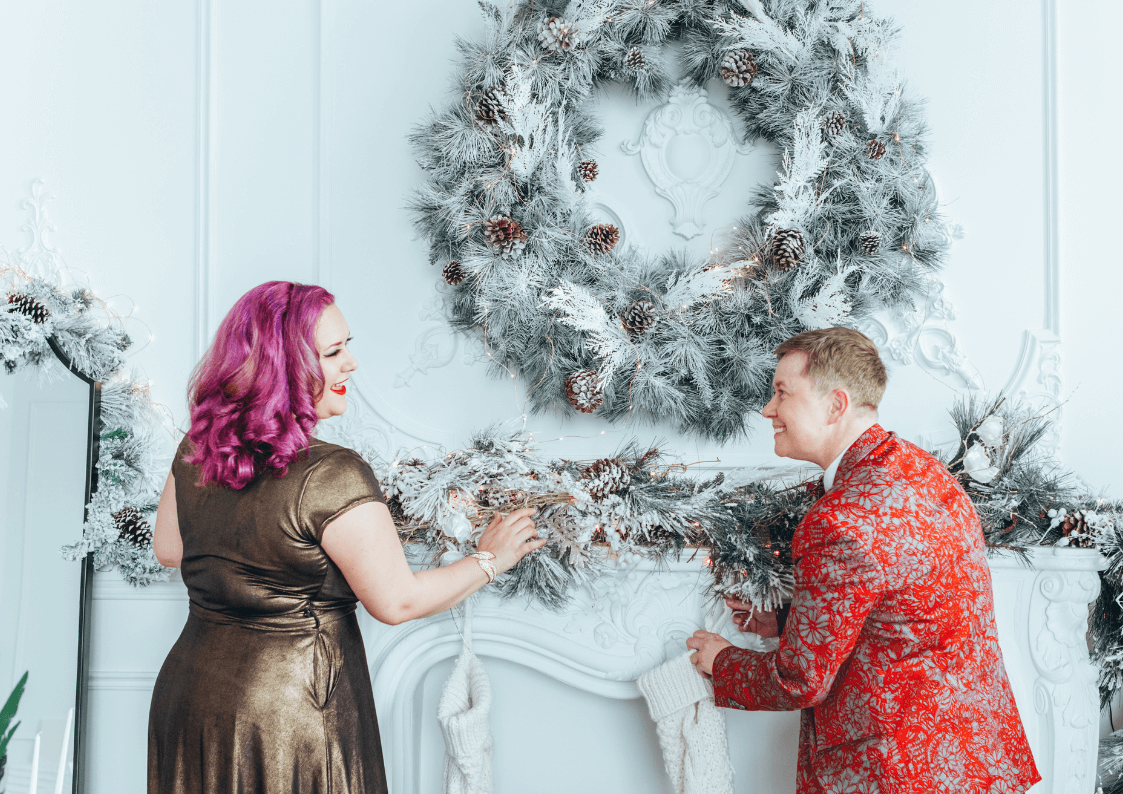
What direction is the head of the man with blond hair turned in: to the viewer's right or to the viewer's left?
to the viewer's left

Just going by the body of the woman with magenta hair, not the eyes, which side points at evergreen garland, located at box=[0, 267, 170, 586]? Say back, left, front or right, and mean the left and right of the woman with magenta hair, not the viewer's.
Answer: left

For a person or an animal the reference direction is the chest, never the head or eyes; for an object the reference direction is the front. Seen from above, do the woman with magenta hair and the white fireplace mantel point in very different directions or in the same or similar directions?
very different directions

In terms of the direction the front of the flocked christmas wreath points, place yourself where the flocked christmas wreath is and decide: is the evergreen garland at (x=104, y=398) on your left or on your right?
on your right

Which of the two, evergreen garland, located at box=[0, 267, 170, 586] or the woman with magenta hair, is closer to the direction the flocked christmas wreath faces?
the woman with magenta hair

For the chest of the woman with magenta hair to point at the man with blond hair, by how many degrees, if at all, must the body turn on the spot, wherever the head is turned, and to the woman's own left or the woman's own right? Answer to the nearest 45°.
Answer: approximately 45° to the woman's own right

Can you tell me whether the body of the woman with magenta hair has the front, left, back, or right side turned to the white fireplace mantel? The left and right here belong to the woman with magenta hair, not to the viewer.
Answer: front

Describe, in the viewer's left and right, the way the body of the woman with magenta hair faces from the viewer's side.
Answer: facing away from the viewer and to the right of the viewer

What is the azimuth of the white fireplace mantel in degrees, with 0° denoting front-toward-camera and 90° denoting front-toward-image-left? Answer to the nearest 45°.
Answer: approximately 0°

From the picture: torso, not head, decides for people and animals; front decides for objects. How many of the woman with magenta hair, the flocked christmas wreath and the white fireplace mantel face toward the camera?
2

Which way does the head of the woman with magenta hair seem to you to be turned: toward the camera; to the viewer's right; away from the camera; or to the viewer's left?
to the viewer's right
